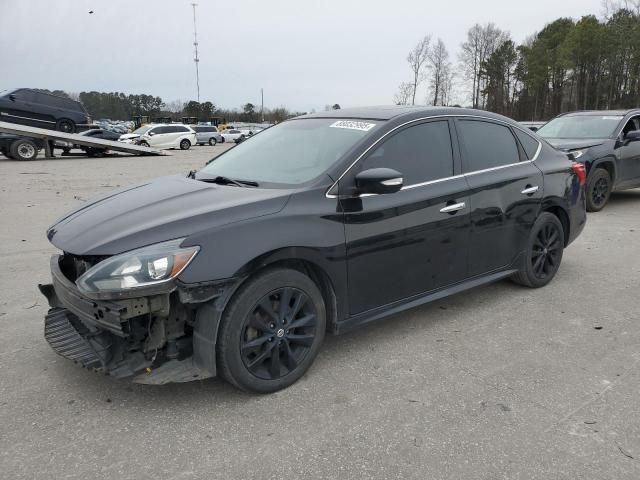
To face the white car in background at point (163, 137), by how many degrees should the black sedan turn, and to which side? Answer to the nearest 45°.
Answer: approximately 135° to its right

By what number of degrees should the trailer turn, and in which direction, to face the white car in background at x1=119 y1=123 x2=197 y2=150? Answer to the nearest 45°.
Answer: approximately 135° to its right

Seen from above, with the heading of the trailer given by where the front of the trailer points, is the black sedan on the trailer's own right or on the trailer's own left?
on the trailer's own left

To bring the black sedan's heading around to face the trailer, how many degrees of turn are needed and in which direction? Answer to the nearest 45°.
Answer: approximately 90° to its right

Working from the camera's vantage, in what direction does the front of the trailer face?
facing to the left of the viewer

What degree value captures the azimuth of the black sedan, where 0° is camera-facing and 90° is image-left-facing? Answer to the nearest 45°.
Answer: approximately 45°
